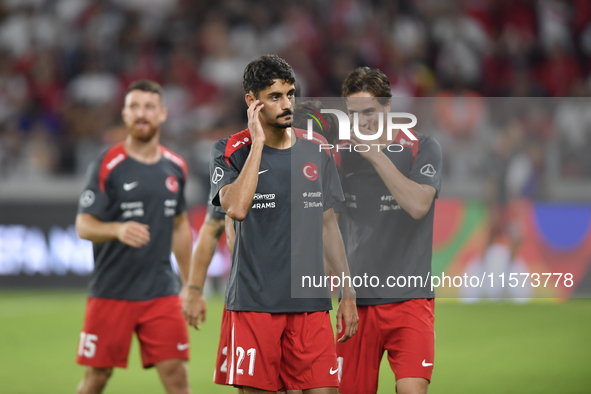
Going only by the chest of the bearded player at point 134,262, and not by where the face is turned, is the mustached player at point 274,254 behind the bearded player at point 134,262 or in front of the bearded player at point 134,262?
in front

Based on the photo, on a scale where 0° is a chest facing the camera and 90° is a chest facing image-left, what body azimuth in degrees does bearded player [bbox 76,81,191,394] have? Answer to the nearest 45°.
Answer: approximately 315°

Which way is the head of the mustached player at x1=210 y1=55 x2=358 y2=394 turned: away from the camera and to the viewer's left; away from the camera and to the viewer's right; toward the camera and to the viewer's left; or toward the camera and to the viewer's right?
toward the camera and to the viewer's right
